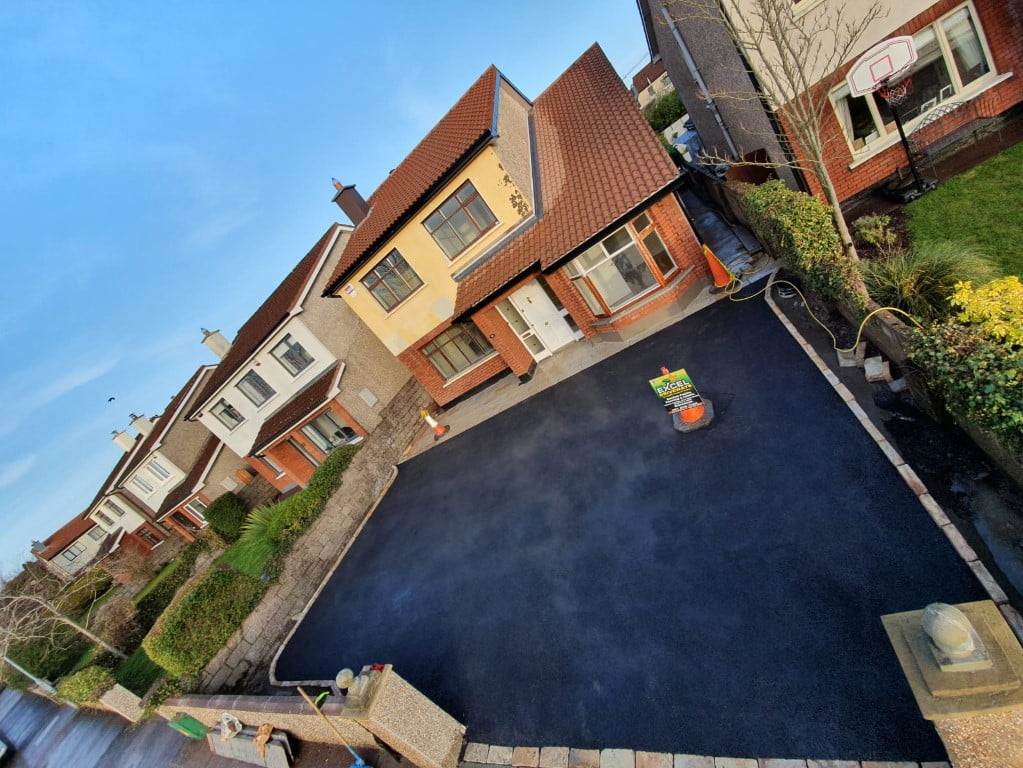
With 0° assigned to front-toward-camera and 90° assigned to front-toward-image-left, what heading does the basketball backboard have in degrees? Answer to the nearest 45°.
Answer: approximately 0°

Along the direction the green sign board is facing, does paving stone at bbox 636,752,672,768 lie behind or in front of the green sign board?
in front

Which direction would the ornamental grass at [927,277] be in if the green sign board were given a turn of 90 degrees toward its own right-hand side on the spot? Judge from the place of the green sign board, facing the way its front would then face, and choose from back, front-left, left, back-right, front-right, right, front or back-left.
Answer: back

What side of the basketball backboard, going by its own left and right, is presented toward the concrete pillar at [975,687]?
front

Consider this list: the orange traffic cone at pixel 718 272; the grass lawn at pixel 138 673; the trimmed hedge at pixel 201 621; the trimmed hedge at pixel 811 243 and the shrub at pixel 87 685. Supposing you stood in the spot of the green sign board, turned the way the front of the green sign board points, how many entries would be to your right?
3

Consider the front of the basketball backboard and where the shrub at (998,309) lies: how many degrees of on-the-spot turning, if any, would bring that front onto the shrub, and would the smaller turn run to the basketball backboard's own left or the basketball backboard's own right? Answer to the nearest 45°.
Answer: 0° — it already faces it

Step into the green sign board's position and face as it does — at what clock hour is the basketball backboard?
The basketball backboard is roughly at 8 o'clock from the green sign board.

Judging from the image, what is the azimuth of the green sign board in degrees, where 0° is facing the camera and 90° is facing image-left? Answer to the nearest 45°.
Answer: approximately 0°

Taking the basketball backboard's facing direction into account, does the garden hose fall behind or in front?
in front

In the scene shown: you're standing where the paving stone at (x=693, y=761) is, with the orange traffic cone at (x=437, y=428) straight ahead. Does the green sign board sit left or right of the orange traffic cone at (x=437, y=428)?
right

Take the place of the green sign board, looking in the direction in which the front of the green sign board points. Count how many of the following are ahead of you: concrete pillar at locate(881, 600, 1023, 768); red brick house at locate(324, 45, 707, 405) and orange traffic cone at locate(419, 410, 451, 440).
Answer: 1

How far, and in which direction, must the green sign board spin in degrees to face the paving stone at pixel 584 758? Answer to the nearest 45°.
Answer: approximately 45° to its right

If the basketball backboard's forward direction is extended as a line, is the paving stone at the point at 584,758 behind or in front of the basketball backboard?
in front

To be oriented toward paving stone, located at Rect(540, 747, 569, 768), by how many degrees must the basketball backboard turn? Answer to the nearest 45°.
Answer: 0° — it already faces it

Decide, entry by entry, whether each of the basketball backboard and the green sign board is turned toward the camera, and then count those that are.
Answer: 2

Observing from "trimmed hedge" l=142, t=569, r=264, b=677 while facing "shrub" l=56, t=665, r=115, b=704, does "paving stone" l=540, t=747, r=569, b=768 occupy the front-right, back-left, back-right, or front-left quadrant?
back-left
